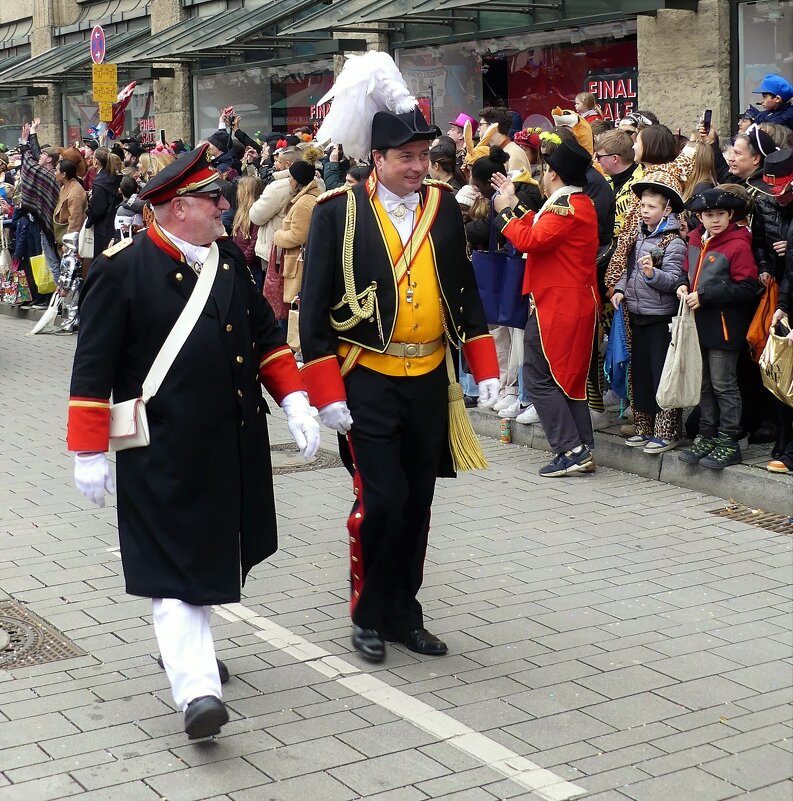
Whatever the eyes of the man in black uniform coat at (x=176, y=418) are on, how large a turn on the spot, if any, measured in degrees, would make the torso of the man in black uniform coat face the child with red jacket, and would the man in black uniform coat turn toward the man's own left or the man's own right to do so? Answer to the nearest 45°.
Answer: approximately 90° to the man's own left

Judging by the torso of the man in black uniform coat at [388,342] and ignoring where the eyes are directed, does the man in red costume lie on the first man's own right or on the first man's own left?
on the first man's own left

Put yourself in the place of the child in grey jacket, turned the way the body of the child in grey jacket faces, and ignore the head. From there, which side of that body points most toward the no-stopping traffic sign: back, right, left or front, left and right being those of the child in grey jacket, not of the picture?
right

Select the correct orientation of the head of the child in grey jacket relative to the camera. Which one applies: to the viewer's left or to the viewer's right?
to the viewer's left

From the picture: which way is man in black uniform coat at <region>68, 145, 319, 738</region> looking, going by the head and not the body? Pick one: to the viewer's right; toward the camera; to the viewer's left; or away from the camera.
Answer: to the viewer's right

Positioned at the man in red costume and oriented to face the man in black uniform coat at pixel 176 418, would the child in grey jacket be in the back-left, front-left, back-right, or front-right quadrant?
back-left
